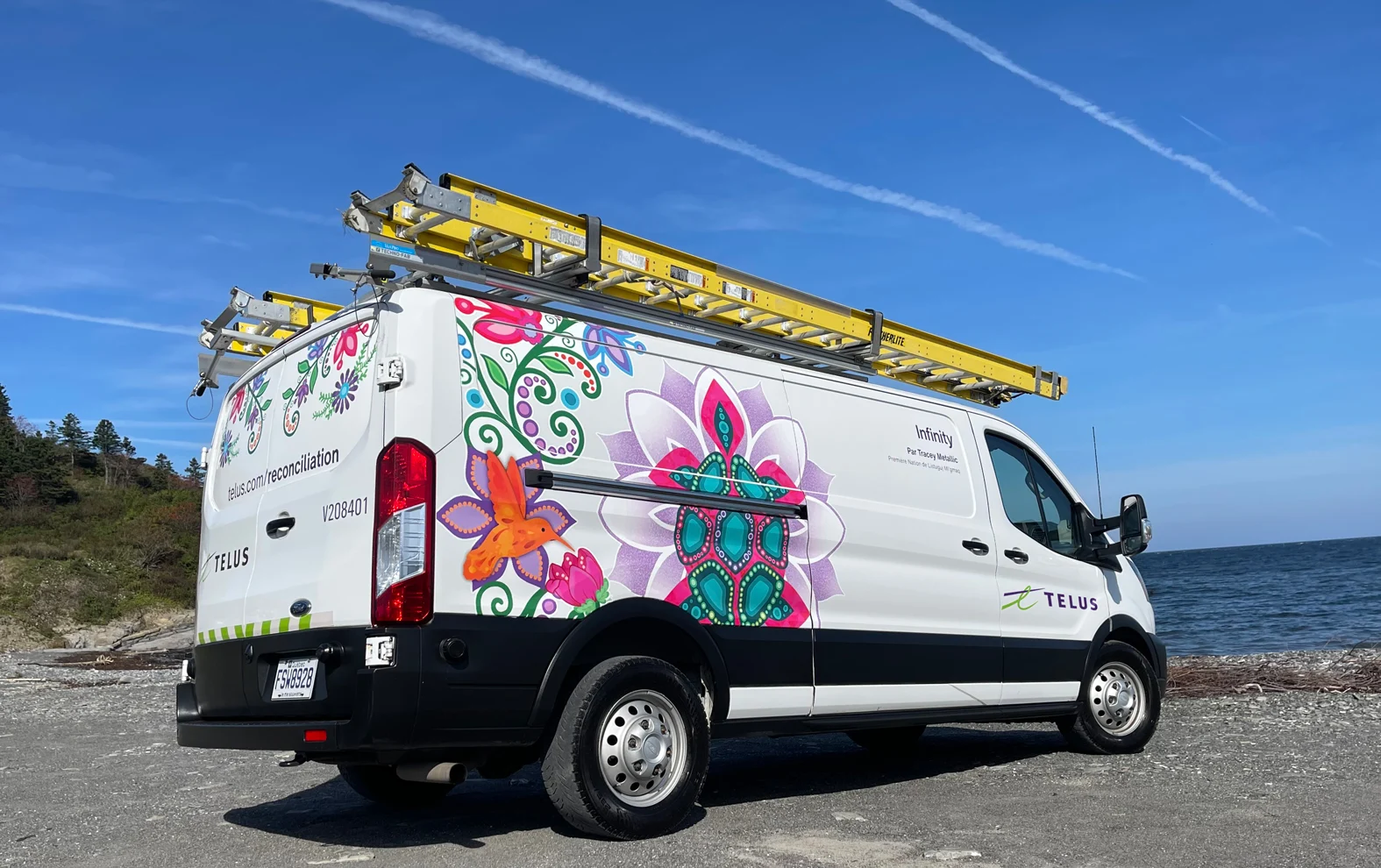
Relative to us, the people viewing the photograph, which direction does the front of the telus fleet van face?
facing away from the viewer and to the right of the viewer
